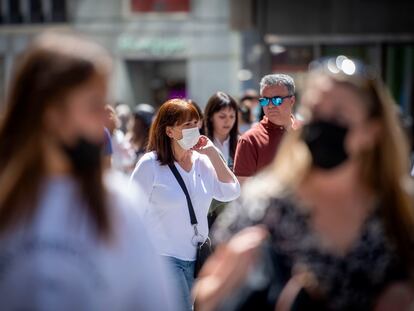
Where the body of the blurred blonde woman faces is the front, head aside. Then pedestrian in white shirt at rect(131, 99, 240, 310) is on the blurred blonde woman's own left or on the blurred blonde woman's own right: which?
on the blurred blonde woman's own right

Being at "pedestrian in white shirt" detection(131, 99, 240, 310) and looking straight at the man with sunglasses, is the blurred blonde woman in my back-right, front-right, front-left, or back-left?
back-right

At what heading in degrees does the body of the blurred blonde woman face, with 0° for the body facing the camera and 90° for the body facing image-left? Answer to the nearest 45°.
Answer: approximately 45°

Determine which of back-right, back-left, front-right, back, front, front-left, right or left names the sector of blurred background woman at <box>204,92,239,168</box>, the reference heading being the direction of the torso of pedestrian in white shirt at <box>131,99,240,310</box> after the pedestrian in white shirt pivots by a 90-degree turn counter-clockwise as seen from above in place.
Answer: front-left

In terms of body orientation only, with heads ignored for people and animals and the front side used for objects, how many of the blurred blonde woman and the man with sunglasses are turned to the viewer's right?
0

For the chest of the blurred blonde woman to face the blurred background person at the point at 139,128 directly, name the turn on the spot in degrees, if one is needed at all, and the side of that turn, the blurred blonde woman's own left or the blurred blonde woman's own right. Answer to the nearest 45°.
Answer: approximately 135° to the blurred blonde woman's own right

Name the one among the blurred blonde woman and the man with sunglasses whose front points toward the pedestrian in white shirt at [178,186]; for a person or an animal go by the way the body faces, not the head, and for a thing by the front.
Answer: the man with sunglasses

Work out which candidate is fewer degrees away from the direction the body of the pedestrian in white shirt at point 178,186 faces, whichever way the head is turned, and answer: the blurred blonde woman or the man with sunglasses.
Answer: the blurred blonde woman

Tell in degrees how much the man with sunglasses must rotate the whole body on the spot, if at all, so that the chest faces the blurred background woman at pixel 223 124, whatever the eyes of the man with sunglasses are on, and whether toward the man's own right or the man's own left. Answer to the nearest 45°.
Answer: approximately 135° to the man's own right
